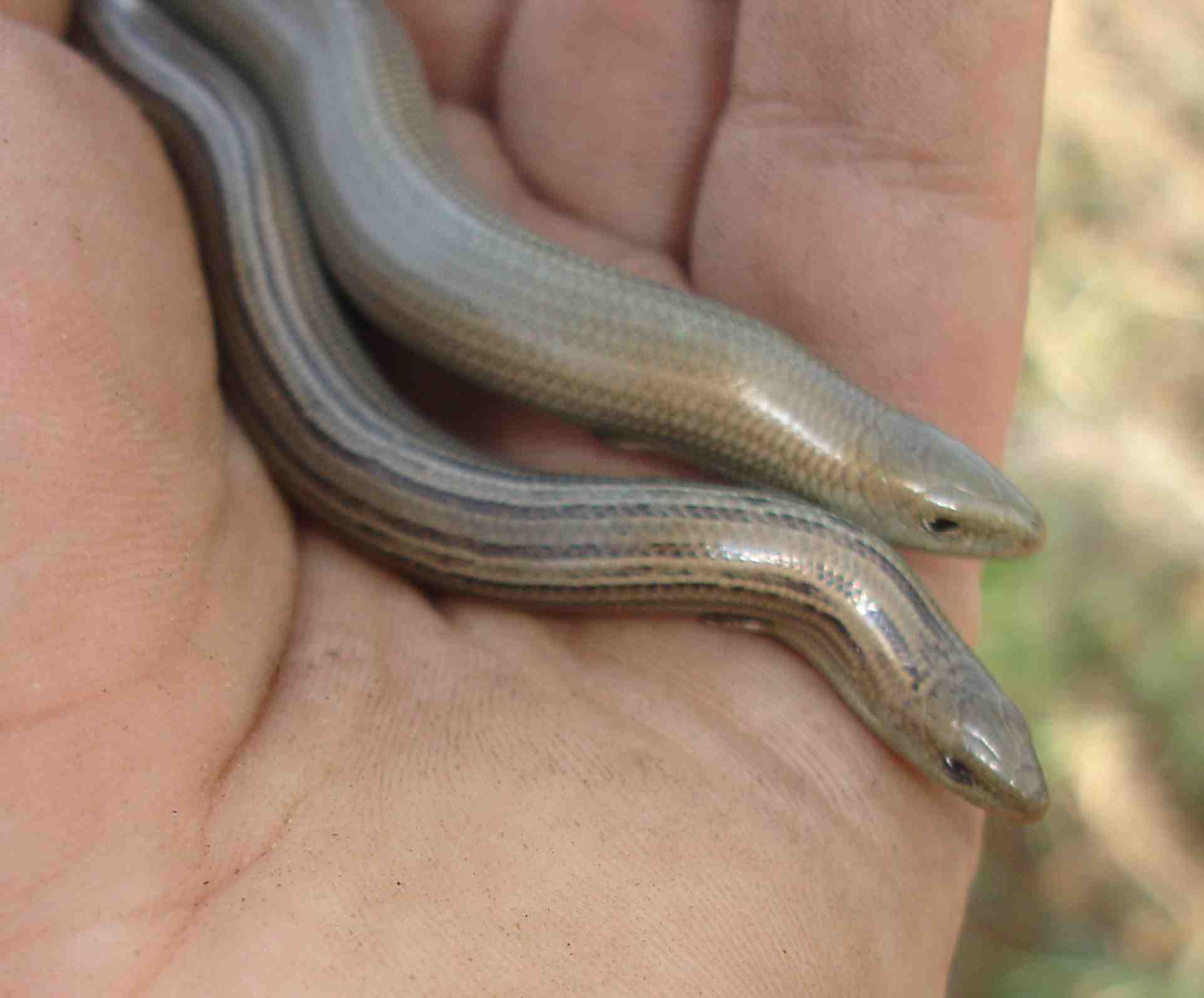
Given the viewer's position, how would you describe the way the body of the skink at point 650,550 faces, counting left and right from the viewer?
facing the viewer and to the right of the viewer
